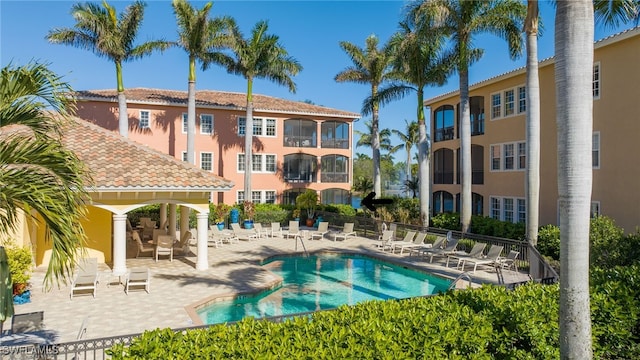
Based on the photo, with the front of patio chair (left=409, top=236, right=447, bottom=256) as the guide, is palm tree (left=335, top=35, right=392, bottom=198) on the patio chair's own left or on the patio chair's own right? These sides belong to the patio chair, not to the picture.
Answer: on the patio chair's own right

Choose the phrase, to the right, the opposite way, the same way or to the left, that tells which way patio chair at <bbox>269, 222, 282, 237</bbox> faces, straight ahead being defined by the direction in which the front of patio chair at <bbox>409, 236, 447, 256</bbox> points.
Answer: to the left

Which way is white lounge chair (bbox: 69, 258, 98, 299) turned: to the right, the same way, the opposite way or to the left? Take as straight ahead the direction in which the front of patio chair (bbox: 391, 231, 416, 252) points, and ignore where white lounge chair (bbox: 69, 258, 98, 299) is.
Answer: to the left

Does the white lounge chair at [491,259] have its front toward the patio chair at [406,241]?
no

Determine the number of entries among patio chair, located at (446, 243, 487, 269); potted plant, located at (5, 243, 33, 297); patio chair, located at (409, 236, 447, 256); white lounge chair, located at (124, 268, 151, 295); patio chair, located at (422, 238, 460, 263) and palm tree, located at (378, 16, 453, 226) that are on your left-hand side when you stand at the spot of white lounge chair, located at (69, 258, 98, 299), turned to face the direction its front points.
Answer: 5

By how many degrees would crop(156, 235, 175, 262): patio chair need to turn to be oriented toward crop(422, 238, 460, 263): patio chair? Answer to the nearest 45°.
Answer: approximately 90° to its left

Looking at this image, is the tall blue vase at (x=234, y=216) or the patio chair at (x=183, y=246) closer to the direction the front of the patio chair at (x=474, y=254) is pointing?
the patio chair

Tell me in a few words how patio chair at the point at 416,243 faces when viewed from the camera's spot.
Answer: facing the viewer and to the left of the viewer

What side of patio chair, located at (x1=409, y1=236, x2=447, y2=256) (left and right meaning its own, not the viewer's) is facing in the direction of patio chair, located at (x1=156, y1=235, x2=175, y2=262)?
front

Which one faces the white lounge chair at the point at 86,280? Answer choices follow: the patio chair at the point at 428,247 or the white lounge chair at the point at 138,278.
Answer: the patio chair

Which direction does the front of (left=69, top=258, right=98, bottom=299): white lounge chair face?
toward the camera

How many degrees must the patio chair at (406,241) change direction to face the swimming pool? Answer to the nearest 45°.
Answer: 0° — it already faces it

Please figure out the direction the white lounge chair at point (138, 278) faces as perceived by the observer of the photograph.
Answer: facing the viewer

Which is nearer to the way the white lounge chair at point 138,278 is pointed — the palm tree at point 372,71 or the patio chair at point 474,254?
the patio chair

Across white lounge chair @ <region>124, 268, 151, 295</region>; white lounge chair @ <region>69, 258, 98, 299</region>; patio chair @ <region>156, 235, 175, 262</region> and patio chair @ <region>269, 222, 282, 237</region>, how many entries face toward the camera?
4

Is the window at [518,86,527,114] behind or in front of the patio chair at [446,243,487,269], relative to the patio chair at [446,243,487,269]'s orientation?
behind
